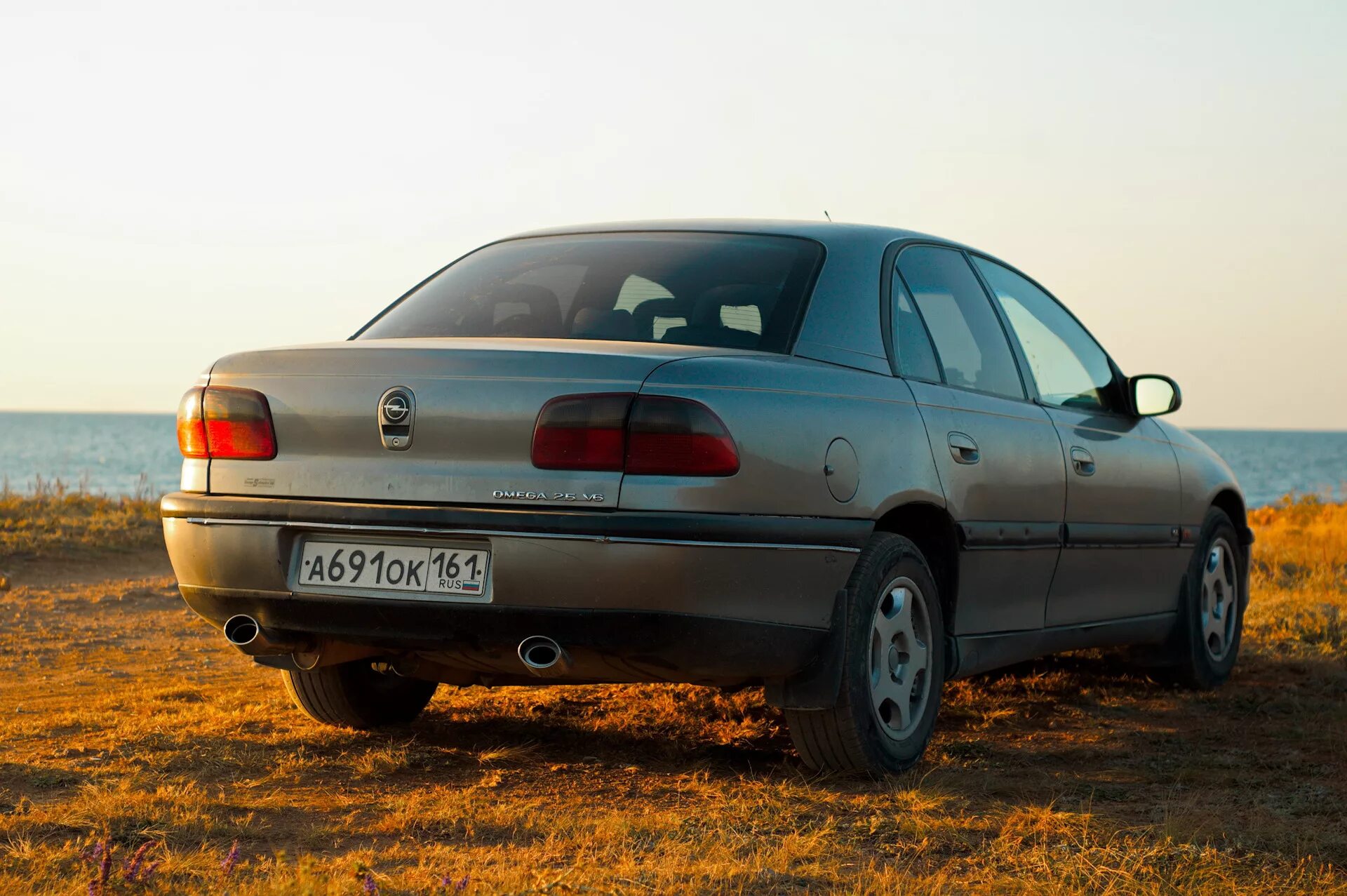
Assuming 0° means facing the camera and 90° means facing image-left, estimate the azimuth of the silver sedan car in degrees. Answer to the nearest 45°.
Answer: approximately 225°

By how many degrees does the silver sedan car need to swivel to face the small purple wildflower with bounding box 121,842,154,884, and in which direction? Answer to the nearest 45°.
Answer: approximately 180°

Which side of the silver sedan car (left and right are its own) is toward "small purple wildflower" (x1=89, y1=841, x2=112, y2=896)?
back
